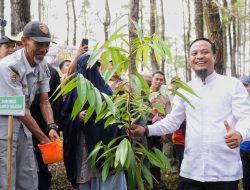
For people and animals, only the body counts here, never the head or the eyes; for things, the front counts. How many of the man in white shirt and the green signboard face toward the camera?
2

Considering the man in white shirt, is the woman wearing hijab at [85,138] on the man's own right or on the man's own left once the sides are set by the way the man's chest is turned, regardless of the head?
on the man's own right

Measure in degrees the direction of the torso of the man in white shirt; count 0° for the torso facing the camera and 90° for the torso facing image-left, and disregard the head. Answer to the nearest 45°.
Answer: approximately 0°

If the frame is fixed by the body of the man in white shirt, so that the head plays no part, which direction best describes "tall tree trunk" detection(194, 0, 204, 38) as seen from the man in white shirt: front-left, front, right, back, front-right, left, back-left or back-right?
back

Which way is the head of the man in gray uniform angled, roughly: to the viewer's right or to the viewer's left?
to the viewer's right

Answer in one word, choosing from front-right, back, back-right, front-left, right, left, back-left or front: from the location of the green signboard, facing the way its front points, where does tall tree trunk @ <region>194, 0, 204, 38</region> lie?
back-left

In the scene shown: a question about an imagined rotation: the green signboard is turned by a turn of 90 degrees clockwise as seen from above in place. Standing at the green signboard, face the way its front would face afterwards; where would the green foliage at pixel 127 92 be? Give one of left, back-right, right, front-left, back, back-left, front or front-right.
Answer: back-left

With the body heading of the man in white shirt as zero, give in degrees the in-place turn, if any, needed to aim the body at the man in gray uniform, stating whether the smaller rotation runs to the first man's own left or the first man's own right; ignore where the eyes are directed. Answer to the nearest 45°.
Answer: approximately 90° to the first man's own right

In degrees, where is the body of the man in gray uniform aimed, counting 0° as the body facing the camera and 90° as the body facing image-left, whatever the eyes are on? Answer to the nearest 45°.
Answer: approximately 315°

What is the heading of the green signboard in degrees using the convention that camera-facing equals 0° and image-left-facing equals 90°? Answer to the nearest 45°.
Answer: approximately 0°

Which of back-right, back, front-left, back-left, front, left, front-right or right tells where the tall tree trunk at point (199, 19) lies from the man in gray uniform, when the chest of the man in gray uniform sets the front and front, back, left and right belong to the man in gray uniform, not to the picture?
left

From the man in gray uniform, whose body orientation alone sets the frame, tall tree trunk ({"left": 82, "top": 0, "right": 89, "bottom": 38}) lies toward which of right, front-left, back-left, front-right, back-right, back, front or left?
back-left

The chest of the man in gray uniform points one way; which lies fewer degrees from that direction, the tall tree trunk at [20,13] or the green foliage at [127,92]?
the green foliage

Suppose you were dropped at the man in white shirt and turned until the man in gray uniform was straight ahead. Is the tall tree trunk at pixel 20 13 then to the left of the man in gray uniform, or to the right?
right
